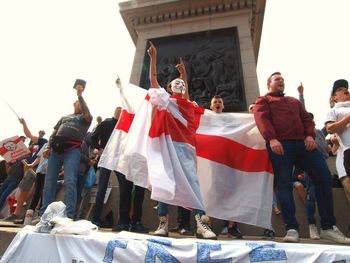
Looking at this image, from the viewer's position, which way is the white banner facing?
facing the viewer
